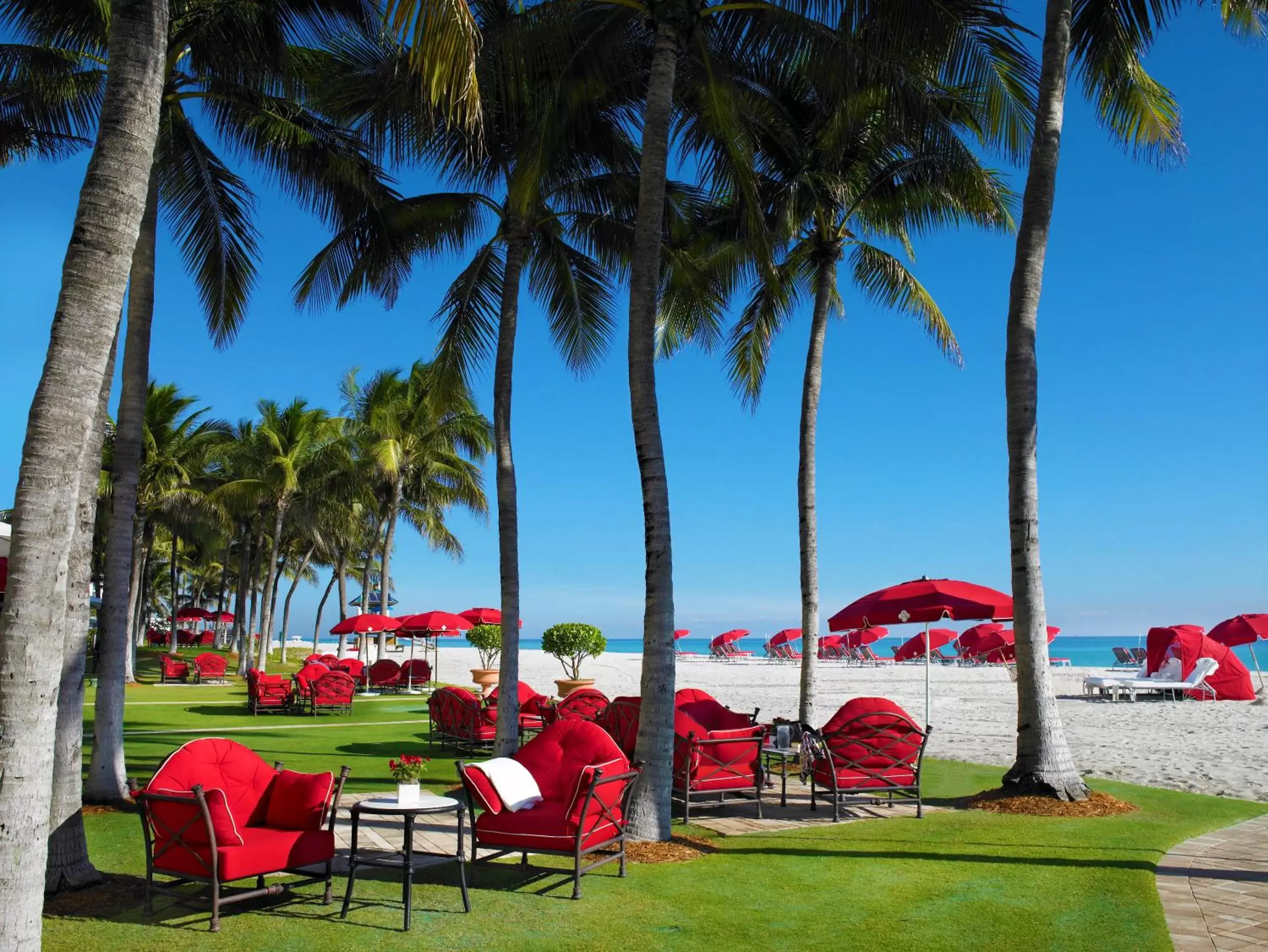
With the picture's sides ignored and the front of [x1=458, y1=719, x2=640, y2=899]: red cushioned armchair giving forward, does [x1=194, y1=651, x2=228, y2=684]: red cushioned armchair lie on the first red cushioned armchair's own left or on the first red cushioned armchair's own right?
on the first red cushioned armchair's own right

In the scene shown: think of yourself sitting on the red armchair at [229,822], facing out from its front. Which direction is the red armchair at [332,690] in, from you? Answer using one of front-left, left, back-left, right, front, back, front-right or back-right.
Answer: back-left

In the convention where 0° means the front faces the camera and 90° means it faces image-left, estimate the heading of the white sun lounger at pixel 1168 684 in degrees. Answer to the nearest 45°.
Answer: approximately 90°

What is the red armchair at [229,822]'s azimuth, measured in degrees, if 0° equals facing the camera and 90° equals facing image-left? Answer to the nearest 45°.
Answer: approximately 315°

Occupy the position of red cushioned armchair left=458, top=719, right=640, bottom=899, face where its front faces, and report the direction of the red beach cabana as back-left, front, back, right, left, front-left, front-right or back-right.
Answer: back

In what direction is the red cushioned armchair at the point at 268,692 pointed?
to the viewer's right
